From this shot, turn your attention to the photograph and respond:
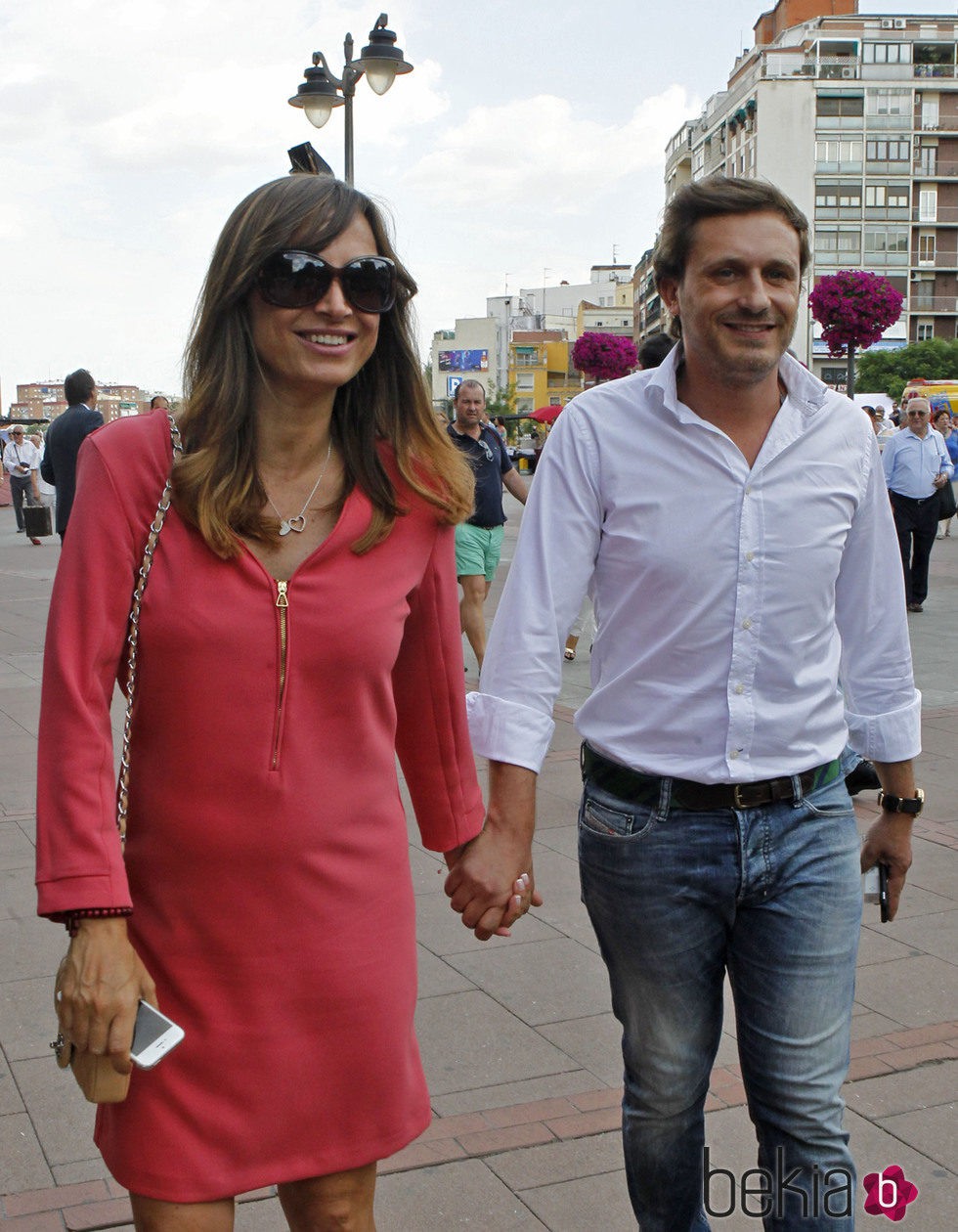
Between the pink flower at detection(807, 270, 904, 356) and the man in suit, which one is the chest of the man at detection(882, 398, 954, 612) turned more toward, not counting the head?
the man in suit

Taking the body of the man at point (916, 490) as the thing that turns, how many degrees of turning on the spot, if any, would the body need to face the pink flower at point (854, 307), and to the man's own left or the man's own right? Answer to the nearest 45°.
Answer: approximately 180°

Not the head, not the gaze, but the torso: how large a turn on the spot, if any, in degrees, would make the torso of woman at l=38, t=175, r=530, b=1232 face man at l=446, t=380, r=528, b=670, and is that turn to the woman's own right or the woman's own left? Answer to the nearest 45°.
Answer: approximately 180°

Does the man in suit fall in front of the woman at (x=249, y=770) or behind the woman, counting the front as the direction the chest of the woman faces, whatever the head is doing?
behind

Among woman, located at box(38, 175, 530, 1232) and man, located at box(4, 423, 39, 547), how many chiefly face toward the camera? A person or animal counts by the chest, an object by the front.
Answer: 2

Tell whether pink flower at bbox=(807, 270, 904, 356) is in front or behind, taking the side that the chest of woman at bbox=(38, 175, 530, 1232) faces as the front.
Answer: behind

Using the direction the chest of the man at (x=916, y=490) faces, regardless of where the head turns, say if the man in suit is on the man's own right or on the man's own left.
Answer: on the man's own right

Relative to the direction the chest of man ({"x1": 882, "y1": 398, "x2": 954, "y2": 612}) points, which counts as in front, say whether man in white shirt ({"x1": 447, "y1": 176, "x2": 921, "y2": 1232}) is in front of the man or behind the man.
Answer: in front

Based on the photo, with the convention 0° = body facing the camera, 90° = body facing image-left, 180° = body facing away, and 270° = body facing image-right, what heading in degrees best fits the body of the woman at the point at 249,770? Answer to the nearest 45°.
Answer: approximately 0°

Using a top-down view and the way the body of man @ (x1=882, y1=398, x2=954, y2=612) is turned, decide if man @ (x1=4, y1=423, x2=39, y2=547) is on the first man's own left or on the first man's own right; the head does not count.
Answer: on the first man's own right
